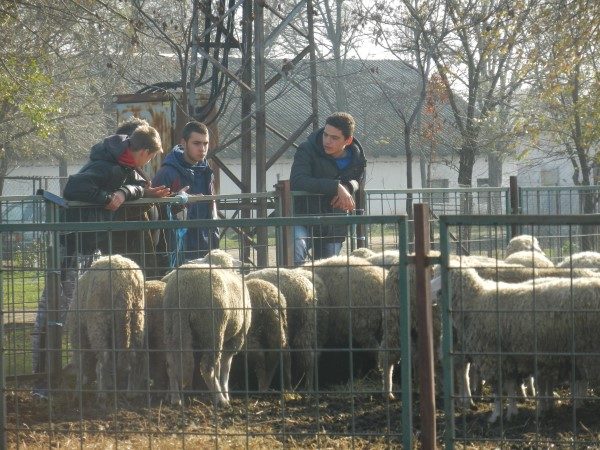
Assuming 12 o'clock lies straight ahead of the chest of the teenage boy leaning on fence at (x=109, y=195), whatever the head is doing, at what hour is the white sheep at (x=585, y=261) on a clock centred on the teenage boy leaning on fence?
The white sheep is roughly at 11 o'clock from the teenage boy leaning on fence.

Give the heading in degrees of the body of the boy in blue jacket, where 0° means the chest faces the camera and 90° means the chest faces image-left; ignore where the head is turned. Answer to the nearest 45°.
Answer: approximately 315°

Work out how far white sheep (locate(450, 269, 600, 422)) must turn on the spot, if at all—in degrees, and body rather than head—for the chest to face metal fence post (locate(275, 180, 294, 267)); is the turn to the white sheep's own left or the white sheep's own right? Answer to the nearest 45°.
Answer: approximately 45° to the white sheep's own right

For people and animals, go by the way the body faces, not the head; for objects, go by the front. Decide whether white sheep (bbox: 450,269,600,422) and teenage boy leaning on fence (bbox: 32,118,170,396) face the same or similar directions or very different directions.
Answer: very different directions

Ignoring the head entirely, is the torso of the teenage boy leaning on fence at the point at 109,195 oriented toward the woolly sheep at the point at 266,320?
yes

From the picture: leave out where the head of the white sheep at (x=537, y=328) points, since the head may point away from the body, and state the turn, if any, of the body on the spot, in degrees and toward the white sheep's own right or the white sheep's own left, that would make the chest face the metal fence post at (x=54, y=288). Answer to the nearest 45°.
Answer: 0° — it already faces it

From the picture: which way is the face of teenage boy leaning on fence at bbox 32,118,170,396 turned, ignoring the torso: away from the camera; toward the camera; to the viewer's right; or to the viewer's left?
to the viewer's right

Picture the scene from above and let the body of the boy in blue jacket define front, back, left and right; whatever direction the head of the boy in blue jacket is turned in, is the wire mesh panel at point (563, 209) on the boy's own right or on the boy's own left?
on the boy's own left

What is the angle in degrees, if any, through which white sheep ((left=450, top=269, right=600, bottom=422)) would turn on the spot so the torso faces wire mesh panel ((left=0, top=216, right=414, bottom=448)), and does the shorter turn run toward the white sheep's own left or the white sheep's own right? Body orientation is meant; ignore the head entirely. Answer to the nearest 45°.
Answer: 0° — it already faces it

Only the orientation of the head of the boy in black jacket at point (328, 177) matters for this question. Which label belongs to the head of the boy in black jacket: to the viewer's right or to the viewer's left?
to the viewer's left

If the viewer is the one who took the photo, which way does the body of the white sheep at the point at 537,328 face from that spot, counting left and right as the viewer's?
facing to the left of the viewer

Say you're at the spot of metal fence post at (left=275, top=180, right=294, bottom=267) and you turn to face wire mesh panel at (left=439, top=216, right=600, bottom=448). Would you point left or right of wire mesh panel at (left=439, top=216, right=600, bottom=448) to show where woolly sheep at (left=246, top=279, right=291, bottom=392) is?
right
